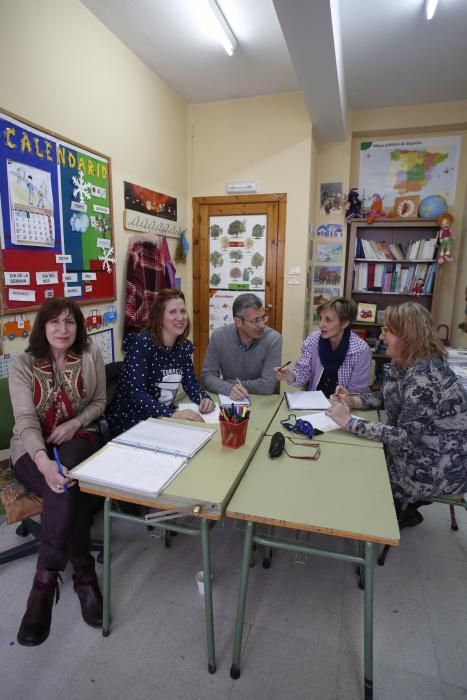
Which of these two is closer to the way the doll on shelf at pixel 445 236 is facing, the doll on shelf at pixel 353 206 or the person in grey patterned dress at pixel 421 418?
the person in grey patterned dress

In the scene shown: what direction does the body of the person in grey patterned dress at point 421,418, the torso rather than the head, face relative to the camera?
to the viewer's left

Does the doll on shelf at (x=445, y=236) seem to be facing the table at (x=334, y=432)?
yes

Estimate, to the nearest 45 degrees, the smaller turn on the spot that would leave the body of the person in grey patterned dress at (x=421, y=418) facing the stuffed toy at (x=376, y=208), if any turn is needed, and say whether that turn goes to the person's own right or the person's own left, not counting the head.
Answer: approximately 90° to the person's own right

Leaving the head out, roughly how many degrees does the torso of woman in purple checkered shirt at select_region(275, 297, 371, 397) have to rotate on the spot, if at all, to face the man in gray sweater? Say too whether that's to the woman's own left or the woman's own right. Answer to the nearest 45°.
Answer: approximately 45° to the woman's own right

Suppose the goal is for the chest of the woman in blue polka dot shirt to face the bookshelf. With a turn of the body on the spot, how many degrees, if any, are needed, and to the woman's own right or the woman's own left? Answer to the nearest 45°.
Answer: approximately 90° to the woman's own left

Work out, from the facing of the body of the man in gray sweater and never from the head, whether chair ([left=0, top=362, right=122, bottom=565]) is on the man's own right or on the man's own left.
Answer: on the man's own right
